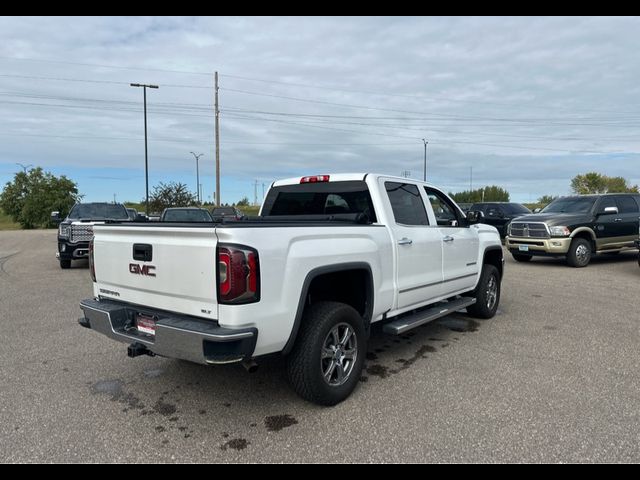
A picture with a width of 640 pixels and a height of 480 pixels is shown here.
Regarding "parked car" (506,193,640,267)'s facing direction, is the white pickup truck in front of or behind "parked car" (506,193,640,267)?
in front

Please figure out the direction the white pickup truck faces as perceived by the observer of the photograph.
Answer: facing away from the viewer and to the right of the viewer

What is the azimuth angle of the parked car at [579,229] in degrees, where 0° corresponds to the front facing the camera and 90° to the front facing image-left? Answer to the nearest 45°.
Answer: approximately 45°

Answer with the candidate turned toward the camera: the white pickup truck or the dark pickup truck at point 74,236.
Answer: the dark pickup truck

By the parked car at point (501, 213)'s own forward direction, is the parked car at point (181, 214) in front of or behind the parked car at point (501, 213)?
in front

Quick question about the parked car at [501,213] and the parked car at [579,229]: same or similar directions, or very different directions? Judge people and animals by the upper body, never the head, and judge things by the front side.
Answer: same or similar directions

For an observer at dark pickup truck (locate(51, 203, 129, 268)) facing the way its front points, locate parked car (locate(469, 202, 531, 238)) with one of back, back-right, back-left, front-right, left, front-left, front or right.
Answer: left

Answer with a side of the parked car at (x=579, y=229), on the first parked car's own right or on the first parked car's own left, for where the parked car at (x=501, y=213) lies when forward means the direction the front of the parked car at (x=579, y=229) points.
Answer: on the first parked car's own right
